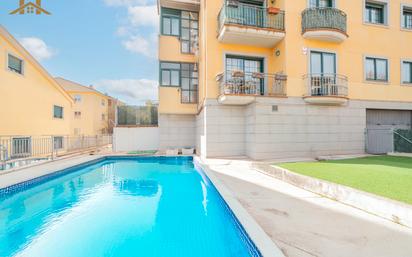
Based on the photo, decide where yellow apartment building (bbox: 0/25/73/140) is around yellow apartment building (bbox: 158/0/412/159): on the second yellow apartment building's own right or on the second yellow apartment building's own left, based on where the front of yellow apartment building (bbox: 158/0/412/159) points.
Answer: on the second yellow apartment building's own right

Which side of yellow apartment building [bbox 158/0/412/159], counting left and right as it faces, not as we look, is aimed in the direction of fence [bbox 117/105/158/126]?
right

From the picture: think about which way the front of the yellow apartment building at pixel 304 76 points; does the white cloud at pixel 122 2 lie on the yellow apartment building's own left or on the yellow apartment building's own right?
on the yellow apartment building's own right

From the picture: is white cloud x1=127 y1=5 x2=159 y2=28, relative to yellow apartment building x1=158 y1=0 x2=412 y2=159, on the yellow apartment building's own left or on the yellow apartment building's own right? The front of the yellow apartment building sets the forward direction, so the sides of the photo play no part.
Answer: on the yellow apartment building's own right

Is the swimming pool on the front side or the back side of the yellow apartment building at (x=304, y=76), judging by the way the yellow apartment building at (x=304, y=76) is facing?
on the front side

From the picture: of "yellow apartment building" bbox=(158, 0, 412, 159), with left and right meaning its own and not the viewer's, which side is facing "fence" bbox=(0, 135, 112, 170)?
right

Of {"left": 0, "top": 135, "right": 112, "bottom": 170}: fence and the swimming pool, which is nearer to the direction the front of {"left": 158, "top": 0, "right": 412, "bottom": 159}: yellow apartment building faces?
the swimming pool

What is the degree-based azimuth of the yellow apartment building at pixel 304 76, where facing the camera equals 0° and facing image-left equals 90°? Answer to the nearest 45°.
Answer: approximately 0°

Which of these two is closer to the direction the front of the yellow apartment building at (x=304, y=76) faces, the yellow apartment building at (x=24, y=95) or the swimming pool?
the swimming pool
